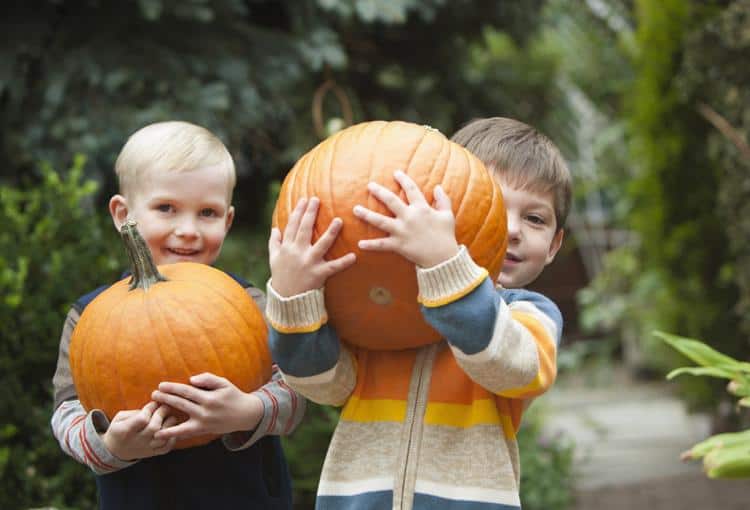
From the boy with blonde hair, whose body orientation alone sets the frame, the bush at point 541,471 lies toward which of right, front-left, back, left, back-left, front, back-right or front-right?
back-left

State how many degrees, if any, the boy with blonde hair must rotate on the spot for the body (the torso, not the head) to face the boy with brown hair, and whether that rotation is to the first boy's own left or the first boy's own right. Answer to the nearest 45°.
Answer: approximately 45° to the first boy's own left

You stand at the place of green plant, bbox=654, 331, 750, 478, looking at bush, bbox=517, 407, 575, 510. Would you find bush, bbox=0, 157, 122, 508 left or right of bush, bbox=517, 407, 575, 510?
left

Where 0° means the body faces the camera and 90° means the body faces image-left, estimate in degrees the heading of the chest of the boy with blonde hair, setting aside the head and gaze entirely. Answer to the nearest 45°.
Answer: approximately 0°

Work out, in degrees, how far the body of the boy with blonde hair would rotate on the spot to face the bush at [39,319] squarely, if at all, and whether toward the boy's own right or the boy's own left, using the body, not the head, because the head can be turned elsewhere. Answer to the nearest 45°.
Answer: approximately 135° to the boy's own right
